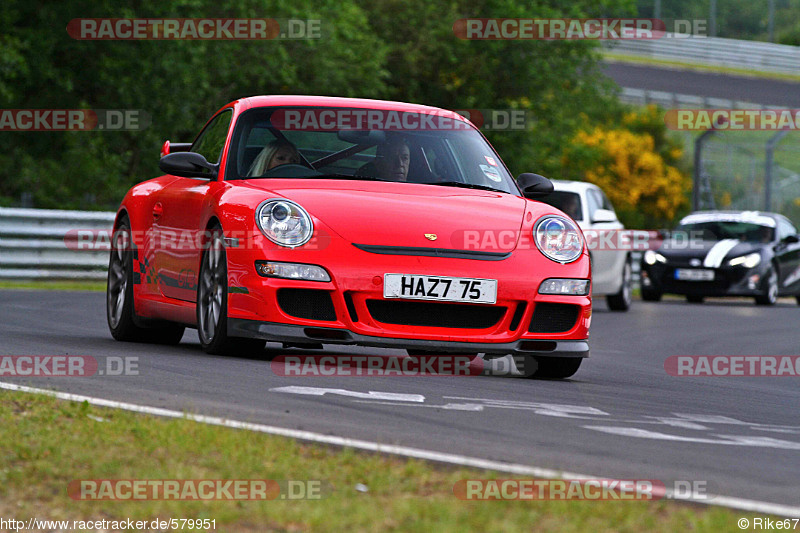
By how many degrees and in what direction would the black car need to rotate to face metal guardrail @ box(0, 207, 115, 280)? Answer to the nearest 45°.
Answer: approximately 45° to its right

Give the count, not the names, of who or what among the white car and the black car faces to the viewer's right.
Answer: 0

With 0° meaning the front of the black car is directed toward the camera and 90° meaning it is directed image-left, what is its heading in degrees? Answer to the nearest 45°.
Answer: approximately 45°

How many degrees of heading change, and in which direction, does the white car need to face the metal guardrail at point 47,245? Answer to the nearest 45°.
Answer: approximately 45° to its right

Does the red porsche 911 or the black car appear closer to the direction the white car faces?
the red porsche 911

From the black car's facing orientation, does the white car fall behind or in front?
in front

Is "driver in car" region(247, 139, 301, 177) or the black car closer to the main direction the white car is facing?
the driver in car

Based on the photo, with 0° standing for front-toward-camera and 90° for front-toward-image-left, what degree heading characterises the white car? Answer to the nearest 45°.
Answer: approximately 45°
